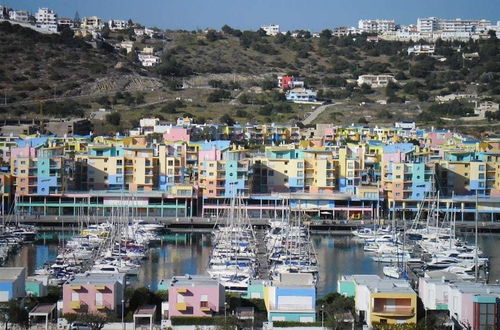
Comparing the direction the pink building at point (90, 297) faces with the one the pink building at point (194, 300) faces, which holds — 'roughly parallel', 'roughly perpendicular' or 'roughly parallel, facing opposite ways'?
roughly parallel

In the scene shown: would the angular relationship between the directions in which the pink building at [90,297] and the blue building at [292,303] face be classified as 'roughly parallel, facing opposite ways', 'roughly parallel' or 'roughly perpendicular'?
roughly parallel

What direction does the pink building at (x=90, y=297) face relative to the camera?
toward the camera

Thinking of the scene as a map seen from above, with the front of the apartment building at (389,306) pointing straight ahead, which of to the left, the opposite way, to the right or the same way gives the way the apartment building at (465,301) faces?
the same way

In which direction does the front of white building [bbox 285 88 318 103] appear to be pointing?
toward the camera

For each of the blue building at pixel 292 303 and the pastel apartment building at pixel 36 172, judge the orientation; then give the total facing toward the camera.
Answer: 2

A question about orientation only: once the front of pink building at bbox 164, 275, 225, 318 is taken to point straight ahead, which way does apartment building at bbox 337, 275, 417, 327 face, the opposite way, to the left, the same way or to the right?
the same way

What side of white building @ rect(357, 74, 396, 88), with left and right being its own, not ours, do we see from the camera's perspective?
front

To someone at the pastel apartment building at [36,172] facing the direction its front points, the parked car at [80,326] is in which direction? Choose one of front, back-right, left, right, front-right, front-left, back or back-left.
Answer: front

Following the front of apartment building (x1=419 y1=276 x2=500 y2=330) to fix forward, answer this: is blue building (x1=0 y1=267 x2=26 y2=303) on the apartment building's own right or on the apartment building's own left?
on the apartment building's own right

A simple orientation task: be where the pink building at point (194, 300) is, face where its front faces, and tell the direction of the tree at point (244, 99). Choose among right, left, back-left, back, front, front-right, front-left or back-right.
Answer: back

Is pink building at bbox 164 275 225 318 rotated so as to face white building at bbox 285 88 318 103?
no

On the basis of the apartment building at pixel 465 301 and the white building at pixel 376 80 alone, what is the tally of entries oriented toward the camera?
2

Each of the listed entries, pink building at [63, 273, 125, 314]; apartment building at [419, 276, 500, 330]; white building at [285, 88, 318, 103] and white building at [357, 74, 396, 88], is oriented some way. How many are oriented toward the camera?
4

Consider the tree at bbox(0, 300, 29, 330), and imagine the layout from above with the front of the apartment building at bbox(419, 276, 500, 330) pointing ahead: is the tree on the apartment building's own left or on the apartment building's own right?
on the apartment building's own right

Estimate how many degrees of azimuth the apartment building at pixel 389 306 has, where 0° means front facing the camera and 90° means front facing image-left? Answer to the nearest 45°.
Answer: approximately 0°
